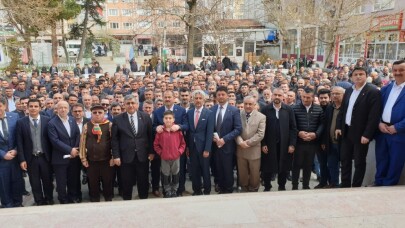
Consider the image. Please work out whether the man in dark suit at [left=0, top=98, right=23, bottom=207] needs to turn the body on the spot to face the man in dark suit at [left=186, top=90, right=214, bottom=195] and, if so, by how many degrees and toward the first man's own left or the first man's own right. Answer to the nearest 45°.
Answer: approximately 90° to the first man's own left

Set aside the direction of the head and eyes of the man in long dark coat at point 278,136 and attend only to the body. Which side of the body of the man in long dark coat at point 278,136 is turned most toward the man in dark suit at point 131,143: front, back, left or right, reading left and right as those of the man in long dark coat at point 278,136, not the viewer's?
right

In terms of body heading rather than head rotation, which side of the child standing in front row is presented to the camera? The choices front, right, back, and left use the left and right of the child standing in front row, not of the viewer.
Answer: front

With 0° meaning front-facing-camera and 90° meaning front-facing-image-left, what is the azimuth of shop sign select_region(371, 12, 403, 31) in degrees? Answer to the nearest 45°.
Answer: approximately 45°

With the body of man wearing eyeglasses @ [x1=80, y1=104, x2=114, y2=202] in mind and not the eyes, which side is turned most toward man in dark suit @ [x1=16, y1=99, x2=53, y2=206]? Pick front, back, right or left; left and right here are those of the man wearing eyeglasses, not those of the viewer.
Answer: right

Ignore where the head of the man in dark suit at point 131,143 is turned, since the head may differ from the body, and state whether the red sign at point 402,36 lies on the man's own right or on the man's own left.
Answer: on the man's own left

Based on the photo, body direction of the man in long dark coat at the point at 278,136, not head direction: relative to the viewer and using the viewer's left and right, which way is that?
facing the viewer

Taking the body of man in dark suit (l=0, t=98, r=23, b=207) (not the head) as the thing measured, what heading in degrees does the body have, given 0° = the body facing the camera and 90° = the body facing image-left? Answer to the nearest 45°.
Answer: approximately 0°

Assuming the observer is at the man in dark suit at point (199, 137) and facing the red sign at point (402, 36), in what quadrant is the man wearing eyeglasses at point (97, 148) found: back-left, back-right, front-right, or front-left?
back-left

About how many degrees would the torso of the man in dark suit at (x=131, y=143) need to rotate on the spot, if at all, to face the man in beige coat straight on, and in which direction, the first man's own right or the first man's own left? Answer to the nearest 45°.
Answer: approximately 90° to the first man's own left

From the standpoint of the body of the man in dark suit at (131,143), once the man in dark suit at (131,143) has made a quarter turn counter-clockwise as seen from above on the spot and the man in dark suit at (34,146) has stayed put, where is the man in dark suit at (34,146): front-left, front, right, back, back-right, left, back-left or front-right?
back

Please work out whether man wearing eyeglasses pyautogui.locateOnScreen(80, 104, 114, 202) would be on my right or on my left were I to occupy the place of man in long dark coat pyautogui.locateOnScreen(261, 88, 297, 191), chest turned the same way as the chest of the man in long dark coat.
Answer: on my right
